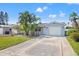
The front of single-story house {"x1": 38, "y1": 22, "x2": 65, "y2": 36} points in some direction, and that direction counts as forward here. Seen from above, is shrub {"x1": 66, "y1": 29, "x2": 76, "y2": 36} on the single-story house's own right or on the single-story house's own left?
on the single-story house's own left

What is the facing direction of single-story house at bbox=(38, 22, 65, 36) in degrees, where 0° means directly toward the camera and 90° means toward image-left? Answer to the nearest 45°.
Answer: approximately 0°

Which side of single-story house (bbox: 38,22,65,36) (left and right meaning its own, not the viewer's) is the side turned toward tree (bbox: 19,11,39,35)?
right

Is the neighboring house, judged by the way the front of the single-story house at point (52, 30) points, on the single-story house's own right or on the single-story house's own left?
on the single-story house's own right

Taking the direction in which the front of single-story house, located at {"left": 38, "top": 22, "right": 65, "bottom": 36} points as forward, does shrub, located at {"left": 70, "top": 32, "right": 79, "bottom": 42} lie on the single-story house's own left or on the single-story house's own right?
on the single-story house's own left

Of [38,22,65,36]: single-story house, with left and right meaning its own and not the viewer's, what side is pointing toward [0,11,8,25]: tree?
right
